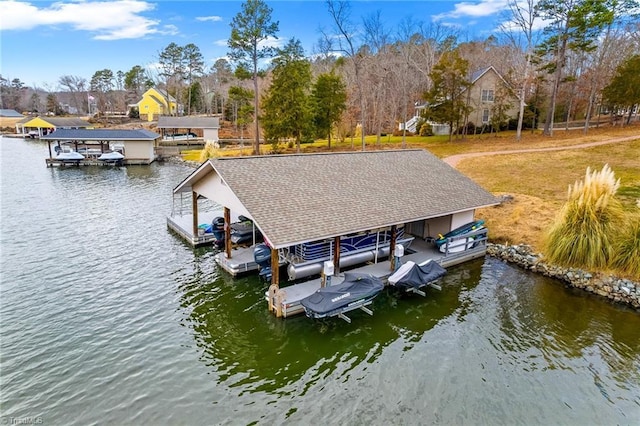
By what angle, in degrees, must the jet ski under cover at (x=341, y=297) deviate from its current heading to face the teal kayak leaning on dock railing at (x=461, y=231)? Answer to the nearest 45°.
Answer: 0° — it already faces it
